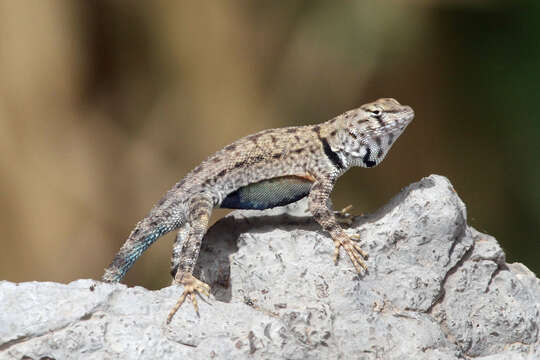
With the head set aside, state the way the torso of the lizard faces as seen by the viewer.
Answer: to the viewer's right
